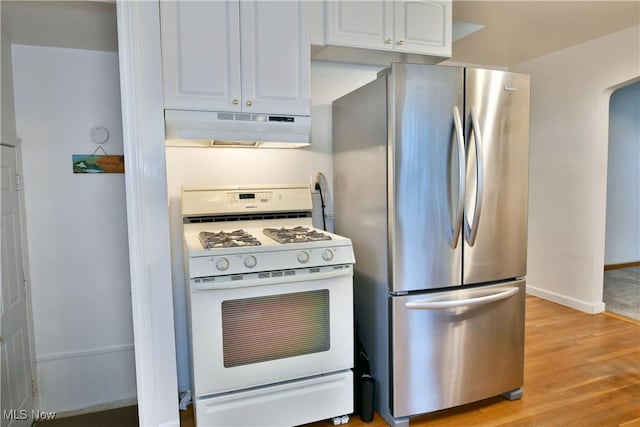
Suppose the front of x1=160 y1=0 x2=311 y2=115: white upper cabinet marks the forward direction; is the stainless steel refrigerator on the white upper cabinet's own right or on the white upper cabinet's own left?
on the white upper cabinet's own left

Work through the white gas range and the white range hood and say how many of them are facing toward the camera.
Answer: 2

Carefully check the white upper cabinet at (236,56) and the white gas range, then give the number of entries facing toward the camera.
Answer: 2

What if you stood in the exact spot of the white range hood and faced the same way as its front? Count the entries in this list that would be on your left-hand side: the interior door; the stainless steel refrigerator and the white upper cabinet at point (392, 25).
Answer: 2

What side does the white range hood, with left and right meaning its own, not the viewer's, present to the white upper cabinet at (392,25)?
left

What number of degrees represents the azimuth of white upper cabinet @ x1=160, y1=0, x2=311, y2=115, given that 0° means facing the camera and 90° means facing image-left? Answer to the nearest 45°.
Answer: approximately 0°

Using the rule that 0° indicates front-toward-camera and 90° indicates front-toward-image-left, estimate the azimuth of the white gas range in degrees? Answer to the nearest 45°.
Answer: approximately 0°

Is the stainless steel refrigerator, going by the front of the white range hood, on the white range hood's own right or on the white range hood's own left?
on the white range hood's own left

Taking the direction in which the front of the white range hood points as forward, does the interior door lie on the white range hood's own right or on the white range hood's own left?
on the white range hood's own right
